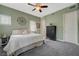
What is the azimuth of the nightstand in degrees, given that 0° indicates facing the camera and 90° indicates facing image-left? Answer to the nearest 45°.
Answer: approximately 315°

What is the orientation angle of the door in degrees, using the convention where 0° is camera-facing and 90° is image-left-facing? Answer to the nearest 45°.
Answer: approximately 45°
